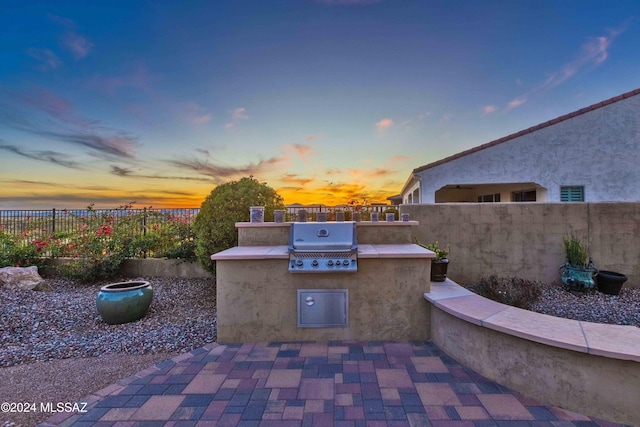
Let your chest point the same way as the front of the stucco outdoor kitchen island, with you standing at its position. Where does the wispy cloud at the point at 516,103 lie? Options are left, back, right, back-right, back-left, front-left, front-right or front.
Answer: back-left

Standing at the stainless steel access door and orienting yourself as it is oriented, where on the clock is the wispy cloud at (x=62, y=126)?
The wispy cloud is roughly at 4 o'clock from the stainless steel access door.

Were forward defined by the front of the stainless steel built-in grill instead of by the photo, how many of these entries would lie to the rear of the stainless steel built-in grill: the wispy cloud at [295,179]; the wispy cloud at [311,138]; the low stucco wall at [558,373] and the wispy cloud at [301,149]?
3

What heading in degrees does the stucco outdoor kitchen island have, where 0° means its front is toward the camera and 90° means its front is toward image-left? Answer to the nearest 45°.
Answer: approximately 0°

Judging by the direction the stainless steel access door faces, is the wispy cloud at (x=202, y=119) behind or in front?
behind

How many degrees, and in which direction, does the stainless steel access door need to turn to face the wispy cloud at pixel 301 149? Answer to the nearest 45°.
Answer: approximately 180°

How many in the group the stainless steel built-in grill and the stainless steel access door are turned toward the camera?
2

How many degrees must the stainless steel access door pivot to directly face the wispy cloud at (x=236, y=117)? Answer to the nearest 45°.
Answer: approximately 135° to its right

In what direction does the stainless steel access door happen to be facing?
toward the camera

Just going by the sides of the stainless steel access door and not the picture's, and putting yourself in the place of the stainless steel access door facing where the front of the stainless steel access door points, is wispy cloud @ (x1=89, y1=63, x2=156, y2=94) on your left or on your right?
on your right

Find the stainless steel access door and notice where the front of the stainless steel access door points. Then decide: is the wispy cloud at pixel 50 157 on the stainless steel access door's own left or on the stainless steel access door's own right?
on the stainless steel access door's own right

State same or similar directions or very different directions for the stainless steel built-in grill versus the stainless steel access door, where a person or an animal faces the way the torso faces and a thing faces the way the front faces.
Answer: same or similar directions

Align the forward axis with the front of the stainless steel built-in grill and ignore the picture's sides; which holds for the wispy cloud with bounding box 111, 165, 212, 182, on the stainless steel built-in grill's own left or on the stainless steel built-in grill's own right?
on the stainless steel built-in grill's own right

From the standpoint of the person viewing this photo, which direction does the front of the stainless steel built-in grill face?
facing the viewer

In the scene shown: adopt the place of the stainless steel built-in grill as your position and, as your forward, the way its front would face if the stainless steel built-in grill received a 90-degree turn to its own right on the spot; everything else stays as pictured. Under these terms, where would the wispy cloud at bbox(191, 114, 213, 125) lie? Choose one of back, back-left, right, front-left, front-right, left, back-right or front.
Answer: front-right

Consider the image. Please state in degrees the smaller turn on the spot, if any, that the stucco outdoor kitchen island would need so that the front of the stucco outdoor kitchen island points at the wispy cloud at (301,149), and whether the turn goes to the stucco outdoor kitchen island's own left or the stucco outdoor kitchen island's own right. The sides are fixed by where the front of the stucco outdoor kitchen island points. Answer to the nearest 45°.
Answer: approximately 180°

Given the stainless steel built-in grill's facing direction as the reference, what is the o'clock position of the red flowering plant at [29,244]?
The red flowering plant is roughly at 4 o'clock from the stainless steel built-in grill.

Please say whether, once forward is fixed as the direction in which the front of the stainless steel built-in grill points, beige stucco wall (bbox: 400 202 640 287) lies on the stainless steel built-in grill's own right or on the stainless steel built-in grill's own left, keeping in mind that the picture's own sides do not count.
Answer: on the stainless steel built-in grill's own left

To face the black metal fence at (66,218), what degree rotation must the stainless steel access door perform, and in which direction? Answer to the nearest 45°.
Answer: approximately 135° to its right
